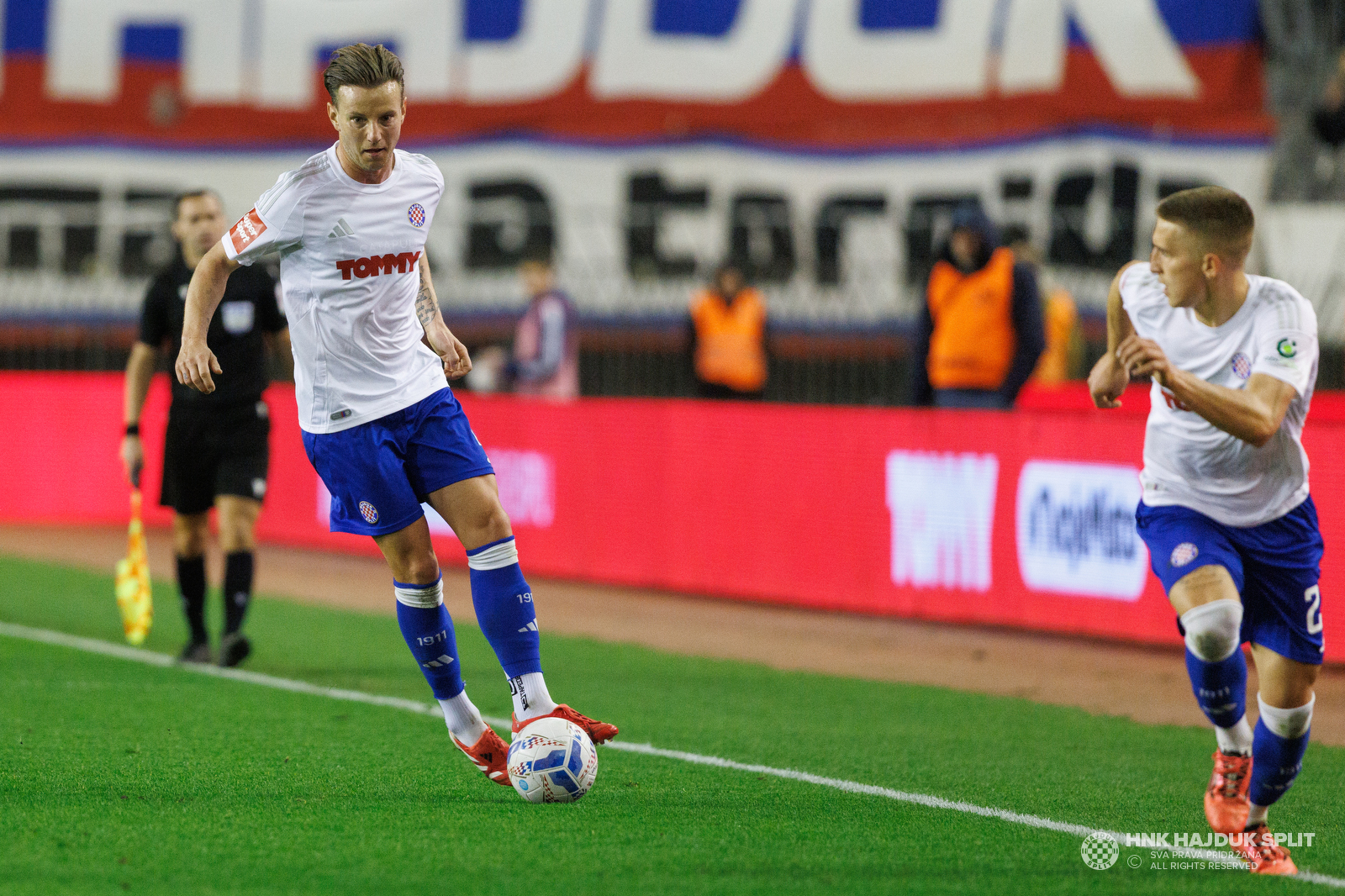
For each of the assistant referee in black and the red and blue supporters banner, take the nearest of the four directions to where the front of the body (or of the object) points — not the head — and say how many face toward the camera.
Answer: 2

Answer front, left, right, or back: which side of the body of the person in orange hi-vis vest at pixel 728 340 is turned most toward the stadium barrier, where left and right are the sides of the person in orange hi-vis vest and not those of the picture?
front

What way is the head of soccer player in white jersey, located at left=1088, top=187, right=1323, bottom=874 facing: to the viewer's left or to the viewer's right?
to the viewer's left

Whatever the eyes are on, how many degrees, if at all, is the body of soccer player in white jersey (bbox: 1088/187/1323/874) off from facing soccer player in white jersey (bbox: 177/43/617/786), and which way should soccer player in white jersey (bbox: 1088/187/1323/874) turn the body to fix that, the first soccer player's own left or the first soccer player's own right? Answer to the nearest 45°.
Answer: approximately 45° to the first soccer player's own right

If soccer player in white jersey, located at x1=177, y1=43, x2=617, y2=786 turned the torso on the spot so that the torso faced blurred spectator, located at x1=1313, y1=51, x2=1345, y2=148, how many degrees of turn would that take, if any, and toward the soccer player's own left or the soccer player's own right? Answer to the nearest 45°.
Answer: approximately 90° to the soccer player's own left

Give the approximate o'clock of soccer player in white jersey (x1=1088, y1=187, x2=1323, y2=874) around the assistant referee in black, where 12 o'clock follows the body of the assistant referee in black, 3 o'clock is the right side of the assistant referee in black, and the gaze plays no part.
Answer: The soccer player in white jersey is roughly at 11 o'clock from the assistant referee in black.

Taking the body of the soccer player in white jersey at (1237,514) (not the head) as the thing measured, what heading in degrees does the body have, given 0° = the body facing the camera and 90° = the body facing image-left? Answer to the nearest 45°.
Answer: approximately 45°

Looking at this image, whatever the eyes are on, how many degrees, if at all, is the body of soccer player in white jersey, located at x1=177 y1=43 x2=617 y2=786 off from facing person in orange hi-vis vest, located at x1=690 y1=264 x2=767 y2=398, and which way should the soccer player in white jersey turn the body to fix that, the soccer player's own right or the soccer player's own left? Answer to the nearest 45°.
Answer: approximately 135° to the soccer player's own left

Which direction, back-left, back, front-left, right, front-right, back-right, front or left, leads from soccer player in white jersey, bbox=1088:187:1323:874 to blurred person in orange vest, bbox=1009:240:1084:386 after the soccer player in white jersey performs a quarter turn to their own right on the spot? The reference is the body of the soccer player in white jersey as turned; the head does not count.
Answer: front-right

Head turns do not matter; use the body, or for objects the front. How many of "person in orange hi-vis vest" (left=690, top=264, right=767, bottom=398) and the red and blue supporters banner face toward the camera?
2
